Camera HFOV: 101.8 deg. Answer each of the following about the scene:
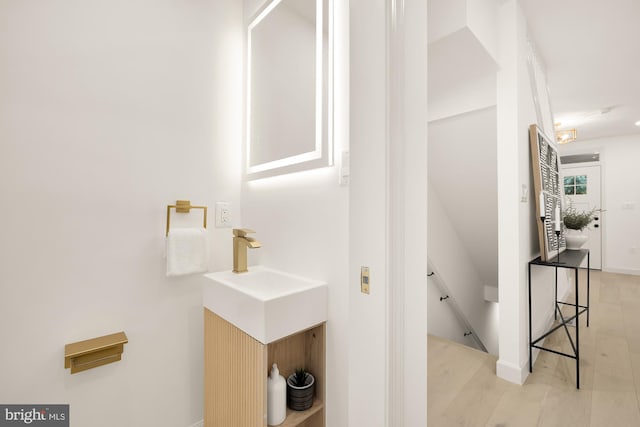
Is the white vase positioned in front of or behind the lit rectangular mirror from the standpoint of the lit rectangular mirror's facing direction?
behind

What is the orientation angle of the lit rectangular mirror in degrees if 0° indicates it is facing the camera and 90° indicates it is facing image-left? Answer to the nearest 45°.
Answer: approximately 45°

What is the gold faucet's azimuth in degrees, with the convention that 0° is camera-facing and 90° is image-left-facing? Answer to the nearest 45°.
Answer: approximately 315°

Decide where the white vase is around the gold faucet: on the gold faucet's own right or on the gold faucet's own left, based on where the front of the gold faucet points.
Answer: on the gold faucet's own left

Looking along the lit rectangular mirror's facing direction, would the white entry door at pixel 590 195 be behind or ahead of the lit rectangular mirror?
behind

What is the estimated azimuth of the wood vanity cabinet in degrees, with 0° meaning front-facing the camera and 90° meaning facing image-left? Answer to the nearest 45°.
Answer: approximately 45°
